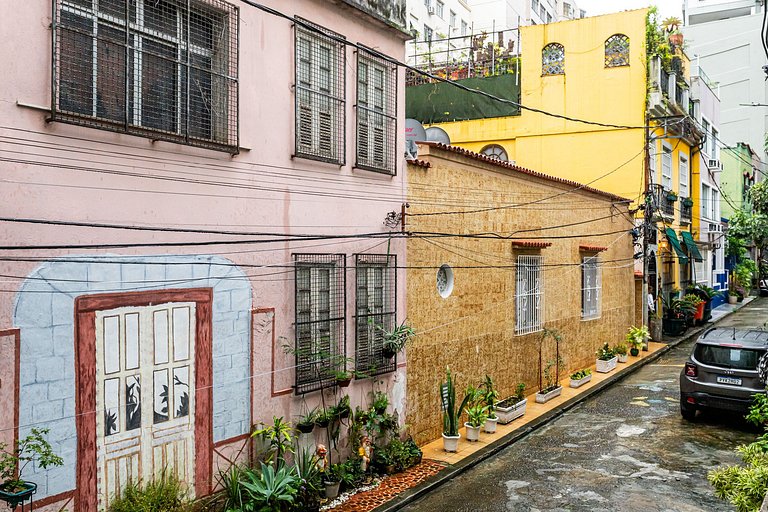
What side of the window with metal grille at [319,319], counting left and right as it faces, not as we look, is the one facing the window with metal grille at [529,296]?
left

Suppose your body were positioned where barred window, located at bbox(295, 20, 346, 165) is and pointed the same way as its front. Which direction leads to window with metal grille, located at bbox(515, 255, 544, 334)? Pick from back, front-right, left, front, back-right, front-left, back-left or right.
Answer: left

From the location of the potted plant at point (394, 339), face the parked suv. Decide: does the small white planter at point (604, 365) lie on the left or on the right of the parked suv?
left

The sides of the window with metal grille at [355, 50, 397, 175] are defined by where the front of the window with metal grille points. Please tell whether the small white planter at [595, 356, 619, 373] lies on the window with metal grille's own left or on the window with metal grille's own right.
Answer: on the window with metal grille's own left

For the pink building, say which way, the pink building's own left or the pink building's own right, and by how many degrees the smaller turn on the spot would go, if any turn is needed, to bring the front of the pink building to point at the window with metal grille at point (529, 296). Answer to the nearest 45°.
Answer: approximately 90° to the pink building's own left

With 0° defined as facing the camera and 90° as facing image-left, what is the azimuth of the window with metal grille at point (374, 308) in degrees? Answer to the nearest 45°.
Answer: approximately 315°

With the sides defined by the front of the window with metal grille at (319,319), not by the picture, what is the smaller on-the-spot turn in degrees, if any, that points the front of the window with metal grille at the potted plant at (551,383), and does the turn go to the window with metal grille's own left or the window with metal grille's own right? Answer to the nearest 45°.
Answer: approximately 90° to the window with metal grille's own left
